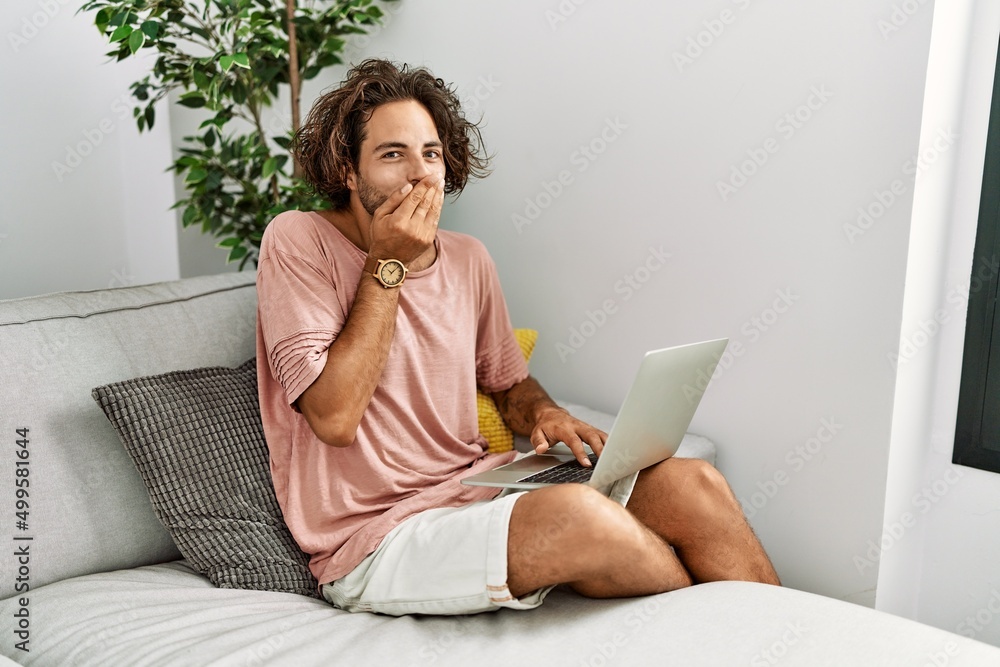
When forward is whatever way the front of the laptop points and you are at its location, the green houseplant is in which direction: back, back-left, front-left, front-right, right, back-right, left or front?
front

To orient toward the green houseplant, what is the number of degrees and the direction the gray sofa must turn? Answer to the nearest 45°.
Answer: approximately 135° to its left

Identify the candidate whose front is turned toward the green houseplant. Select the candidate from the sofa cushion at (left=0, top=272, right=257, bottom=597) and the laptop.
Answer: the laptop

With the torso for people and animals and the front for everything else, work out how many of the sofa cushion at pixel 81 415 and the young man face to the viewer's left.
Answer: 0

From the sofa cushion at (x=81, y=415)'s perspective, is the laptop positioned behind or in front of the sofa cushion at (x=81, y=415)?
in front

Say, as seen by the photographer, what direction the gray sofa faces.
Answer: facing the viewer and to the right of the viewer

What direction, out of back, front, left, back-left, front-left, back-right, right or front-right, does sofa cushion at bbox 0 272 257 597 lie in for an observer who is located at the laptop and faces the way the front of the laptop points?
front-left

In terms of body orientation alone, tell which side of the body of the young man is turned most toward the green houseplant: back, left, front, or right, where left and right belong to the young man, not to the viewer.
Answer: back
